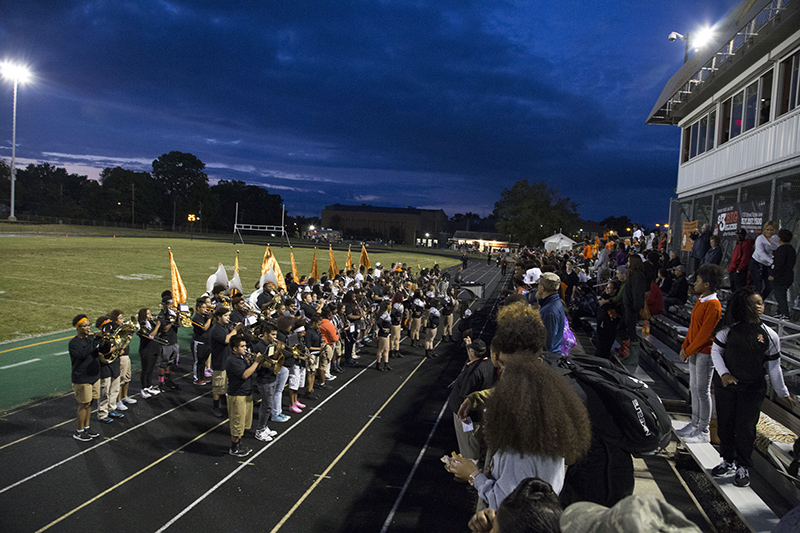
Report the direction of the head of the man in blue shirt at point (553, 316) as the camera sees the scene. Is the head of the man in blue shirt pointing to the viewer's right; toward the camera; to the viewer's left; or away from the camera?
to the viewer's left

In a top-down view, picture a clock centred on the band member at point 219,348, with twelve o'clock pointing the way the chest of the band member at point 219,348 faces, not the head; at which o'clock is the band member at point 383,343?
the band member at point 383,343 is roughly at 11 o'clock from the band member at point 219,348.

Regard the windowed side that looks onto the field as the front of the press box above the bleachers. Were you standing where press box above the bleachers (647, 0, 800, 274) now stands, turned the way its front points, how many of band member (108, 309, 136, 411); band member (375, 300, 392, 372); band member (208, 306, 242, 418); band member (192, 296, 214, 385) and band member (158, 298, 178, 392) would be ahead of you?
5

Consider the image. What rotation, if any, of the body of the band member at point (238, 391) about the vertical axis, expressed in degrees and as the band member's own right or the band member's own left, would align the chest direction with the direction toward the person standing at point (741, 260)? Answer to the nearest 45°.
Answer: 0° — they already face them

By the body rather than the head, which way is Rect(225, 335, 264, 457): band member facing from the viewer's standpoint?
to the viewer's right

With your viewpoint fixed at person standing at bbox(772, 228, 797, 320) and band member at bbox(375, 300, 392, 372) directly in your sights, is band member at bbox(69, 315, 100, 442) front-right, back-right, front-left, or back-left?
front-left

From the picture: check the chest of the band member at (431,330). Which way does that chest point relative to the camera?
to the viewer's right

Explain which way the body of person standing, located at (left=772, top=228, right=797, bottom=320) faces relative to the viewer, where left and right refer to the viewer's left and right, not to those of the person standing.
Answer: facing to the left of the viewer

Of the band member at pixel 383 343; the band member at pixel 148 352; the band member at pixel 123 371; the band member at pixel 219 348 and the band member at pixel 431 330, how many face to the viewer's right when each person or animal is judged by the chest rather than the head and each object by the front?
5

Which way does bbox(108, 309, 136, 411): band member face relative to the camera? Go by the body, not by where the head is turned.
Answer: to the viewer's right

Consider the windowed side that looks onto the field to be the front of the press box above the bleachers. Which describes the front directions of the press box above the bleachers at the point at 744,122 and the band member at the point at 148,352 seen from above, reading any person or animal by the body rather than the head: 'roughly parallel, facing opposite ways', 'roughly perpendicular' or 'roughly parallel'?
roughly parallel, facing opposite ways

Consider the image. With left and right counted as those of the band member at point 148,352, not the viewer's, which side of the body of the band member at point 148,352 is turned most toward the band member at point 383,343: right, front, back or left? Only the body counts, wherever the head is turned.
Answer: front

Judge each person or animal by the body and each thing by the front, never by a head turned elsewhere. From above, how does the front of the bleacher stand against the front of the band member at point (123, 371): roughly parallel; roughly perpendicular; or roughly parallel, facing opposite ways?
roughly parallel, facing opposite ways

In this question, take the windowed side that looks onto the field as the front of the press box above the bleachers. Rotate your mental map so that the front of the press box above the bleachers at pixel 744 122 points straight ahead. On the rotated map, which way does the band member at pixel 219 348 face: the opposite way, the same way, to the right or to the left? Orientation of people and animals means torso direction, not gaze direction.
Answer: the opposite way

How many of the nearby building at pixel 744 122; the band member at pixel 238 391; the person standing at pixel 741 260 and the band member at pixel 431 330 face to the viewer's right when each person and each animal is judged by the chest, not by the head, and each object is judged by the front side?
2

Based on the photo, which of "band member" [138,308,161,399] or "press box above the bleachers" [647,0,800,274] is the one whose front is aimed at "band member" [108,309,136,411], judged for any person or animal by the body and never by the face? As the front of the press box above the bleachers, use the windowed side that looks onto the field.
the press box above the bleachers

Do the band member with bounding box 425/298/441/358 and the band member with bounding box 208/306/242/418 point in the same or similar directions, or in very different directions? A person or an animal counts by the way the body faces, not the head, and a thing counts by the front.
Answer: same or similar directions
